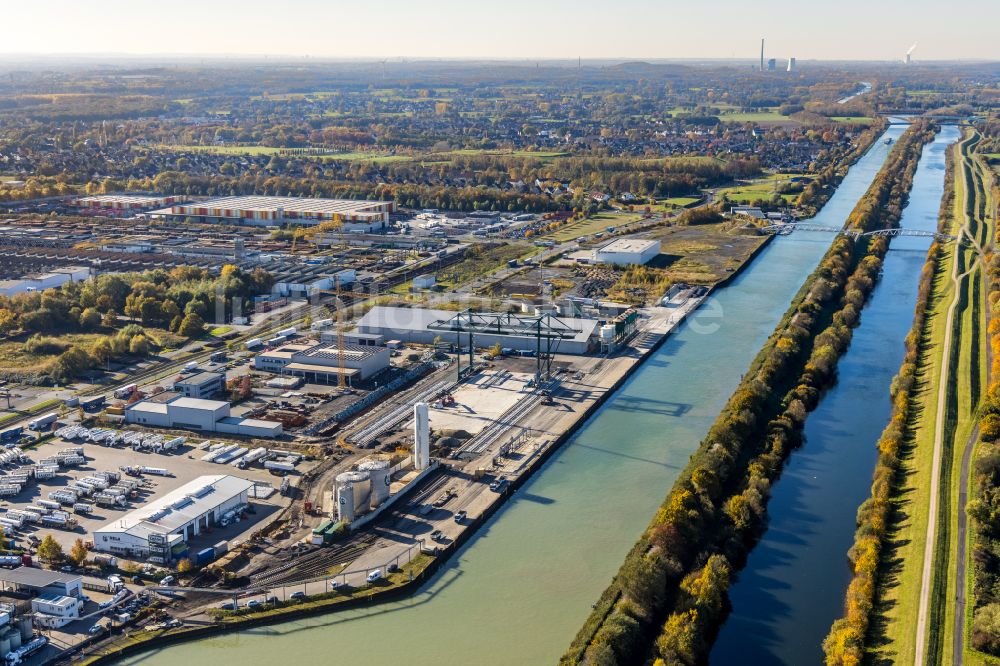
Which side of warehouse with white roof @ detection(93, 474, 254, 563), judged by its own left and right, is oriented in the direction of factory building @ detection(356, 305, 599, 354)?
back

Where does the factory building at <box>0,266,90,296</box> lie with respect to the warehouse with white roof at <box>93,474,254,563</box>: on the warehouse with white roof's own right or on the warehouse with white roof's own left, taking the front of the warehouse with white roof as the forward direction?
on the warehouse with white roof's own right

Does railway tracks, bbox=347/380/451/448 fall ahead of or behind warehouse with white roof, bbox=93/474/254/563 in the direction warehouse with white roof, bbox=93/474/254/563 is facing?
behind

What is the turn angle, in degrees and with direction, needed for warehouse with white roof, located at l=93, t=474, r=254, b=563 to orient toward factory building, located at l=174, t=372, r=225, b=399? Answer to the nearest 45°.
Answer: approximately 135° to its right

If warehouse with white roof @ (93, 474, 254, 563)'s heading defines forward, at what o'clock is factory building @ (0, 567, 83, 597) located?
The factory building is roughly at 12 o'clock from the warehouse with white roof.

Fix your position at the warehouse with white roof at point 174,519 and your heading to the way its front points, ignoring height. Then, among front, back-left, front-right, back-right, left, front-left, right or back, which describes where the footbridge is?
back

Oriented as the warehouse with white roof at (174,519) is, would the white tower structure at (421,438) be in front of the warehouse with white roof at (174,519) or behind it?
behind

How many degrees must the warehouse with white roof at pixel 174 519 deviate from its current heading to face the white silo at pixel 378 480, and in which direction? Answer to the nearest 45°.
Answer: approximately 135° to its left

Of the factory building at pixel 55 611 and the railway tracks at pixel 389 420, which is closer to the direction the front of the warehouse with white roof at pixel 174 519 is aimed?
the factory building

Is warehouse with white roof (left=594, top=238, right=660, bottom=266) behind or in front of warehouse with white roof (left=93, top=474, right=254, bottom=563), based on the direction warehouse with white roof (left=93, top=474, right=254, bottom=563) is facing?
behind

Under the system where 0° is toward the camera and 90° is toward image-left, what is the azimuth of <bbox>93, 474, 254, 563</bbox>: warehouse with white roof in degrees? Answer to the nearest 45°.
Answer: approximately 45°
